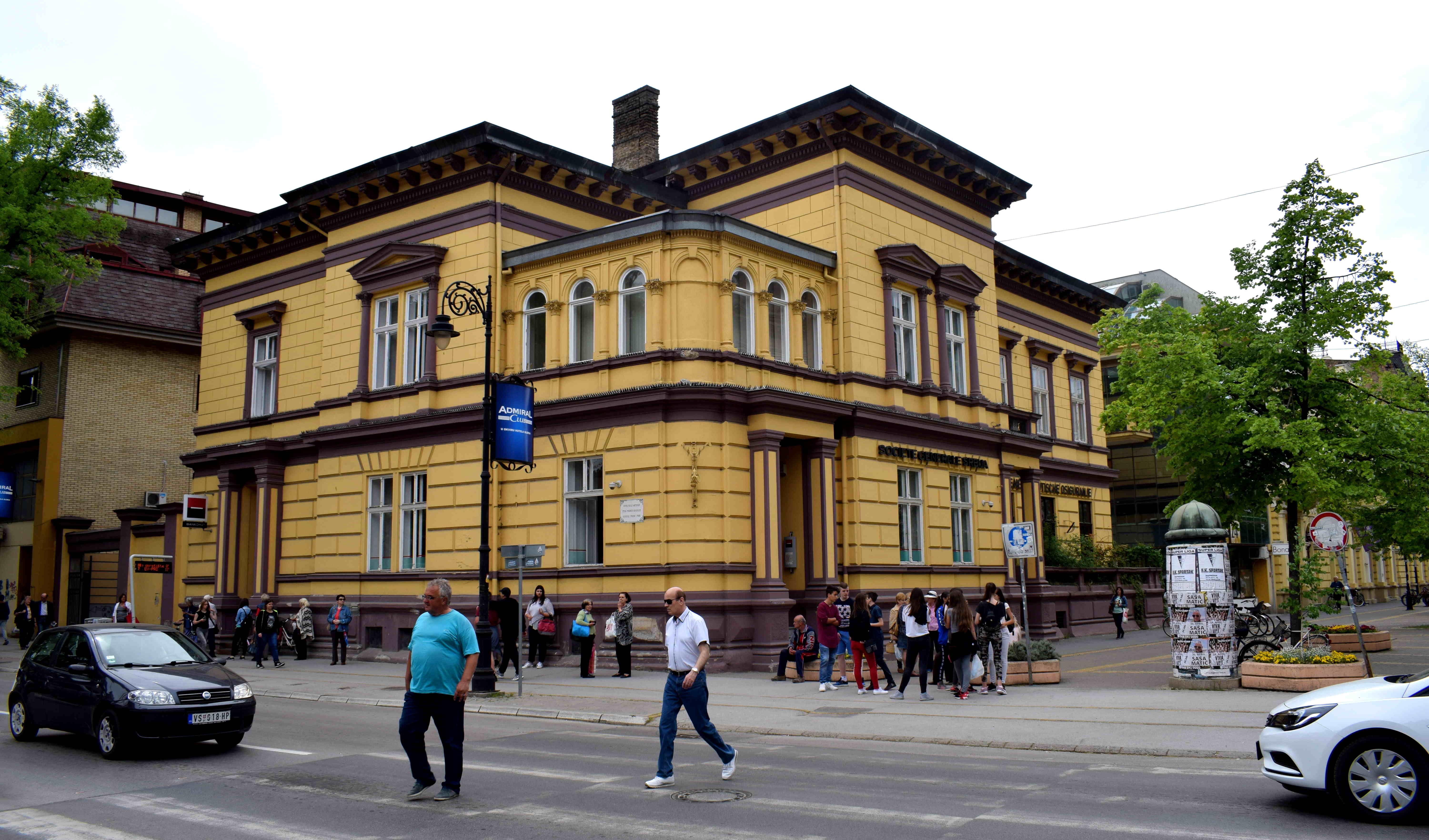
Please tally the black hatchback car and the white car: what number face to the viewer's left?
1

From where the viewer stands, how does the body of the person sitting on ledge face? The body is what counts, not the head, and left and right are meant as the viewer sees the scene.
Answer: facing the viewer and to the left of the viewer

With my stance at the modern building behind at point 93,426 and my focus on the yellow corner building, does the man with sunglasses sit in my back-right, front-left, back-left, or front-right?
front-right

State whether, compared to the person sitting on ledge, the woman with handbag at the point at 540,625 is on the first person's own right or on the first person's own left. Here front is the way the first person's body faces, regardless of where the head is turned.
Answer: on the first person's own right

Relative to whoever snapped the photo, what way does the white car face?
facing to the left of the viewer

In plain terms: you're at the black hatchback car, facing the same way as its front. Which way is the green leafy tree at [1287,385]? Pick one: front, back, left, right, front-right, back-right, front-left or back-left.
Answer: front-left

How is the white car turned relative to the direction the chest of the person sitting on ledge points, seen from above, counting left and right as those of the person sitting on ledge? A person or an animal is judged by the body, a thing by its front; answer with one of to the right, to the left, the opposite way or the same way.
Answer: to the right

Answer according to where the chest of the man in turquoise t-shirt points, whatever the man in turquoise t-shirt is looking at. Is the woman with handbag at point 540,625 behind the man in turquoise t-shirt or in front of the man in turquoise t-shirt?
behind

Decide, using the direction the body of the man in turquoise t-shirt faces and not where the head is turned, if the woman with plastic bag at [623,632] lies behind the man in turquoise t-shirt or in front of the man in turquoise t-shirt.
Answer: behind

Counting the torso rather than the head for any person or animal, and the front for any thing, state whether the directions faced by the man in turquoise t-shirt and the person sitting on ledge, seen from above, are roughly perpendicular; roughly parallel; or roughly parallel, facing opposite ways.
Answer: roughly parallel

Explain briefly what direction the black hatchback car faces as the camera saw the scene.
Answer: facing the viewer and to the right of the viewer
